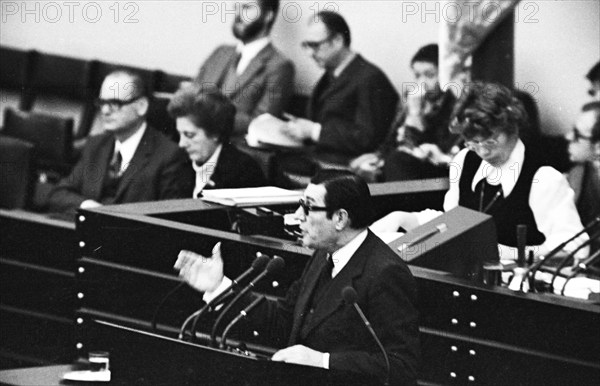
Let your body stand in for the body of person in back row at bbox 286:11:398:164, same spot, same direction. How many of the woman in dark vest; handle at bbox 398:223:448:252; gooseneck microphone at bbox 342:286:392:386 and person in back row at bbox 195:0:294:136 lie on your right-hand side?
1

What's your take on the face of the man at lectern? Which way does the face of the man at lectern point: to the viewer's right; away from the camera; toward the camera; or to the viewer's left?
to the viewer's left

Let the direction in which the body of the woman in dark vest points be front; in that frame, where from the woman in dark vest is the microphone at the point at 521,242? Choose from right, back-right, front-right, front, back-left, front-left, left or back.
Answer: front-left

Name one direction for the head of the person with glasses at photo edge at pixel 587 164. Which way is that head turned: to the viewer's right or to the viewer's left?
to the viewer's left
